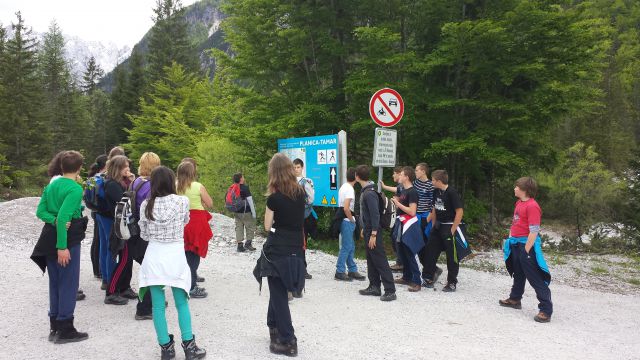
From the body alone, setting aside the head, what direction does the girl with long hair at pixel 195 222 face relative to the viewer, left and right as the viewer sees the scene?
facing away from the viewer and to the right of the viewer

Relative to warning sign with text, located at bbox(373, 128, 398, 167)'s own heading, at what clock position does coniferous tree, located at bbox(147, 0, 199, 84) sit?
The coniferous tree is roughly at 5 o'clock from the warning sign with text.

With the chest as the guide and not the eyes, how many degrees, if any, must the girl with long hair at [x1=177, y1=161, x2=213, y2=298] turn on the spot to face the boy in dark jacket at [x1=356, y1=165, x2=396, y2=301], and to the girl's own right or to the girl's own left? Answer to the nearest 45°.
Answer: approximately 45° to the girl's own right

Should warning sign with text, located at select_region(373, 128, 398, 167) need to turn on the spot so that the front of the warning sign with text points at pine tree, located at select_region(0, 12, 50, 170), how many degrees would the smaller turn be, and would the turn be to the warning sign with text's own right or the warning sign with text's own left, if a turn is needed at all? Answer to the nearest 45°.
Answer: approximately 135° to the warning sign with text's own right

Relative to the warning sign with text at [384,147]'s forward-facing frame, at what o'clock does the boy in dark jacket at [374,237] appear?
The boy in dark jacket is roughly at 12 o'clock from the warning sign with text.

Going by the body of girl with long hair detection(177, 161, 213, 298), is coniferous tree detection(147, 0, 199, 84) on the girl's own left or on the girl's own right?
on the girl's own left

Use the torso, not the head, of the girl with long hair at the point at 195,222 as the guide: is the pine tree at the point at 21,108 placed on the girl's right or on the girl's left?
on the girl's left

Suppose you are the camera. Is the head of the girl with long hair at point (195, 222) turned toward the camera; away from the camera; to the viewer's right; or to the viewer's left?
away from the camera

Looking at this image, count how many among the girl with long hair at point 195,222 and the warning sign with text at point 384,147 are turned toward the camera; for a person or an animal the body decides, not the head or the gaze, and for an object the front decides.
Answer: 1

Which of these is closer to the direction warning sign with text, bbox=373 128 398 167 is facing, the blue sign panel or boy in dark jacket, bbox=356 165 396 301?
the boy in dark jacket

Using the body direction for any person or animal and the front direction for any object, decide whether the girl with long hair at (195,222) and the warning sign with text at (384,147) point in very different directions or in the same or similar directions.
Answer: very different directions

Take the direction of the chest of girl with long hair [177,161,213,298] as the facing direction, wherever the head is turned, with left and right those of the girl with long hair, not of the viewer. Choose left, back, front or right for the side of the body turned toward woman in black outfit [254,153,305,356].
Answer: right

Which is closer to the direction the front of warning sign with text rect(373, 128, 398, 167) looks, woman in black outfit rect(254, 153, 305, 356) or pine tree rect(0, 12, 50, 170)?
the woman in black outfit

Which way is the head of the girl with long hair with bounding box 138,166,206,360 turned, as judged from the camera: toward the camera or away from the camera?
away from the camera
